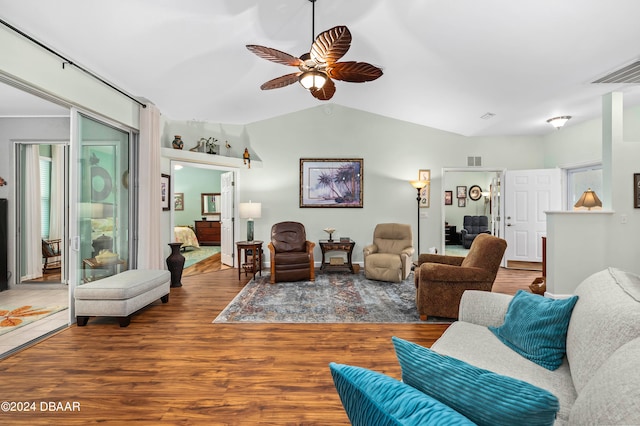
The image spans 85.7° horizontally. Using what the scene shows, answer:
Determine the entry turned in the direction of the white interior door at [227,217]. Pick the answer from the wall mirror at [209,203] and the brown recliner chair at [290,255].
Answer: the wall mirror

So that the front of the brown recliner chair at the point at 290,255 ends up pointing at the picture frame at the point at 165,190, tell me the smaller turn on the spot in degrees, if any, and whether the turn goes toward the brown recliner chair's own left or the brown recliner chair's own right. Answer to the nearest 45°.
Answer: approximately 90° to the brown recliner chair's own right

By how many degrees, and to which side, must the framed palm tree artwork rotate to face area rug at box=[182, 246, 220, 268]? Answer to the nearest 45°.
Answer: approximately 135° to its right

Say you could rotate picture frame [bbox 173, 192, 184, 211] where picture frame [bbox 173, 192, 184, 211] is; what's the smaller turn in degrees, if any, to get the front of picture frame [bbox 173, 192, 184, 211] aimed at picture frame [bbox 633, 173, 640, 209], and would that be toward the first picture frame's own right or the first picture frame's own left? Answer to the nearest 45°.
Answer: approximately 45° to the first picture frame's own left

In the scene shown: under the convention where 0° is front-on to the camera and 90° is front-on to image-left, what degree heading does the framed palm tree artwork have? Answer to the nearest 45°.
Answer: approximately 0°

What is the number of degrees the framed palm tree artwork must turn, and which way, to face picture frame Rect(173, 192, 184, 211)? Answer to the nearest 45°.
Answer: approximately 135° to its right

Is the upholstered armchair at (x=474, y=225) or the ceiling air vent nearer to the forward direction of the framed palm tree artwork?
the ceiling air vent

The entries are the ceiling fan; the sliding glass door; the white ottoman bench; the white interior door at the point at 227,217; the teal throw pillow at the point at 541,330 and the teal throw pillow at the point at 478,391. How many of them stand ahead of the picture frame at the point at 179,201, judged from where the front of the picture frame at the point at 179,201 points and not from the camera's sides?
6

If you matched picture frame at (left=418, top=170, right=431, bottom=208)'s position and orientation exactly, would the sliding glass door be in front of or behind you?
in front

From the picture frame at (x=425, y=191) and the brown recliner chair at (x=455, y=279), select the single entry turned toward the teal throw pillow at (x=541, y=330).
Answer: the picture frame

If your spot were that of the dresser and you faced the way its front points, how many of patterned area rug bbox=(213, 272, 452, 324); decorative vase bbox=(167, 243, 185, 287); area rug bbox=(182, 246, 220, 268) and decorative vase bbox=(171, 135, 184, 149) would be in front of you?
4

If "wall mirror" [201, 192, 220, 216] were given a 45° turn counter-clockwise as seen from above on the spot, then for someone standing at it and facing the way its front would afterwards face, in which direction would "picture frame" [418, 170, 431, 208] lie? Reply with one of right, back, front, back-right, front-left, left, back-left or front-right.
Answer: front

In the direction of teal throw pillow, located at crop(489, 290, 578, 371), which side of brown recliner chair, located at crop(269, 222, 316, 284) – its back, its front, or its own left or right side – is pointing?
front

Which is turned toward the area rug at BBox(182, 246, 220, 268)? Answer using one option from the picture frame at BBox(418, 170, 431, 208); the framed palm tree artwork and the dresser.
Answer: the dresser
